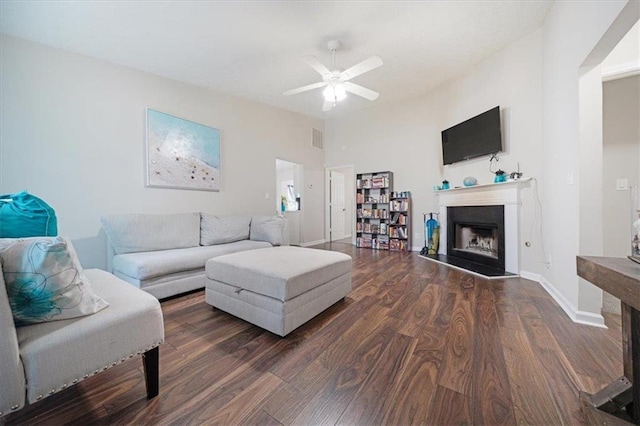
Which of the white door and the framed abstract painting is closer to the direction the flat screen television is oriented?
the framed abstract painting

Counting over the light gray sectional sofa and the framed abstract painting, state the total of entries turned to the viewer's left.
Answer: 0

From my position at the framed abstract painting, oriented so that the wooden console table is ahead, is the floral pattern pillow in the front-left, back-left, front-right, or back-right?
front-right

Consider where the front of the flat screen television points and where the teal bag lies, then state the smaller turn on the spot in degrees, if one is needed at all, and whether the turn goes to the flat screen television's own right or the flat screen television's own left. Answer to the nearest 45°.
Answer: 0° — it already faces it

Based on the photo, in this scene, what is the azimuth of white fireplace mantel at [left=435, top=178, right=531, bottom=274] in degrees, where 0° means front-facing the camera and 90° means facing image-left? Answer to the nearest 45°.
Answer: approximately 45°

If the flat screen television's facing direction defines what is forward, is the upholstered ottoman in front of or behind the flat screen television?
in front

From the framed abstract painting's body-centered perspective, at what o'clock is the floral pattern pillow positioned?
The floral pattern pillow is roughly at 2 o'clock from the framed abstract painting.

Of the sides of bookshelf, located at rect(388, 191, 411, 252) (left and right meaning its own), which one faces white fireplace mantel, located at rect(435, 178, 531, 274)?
left

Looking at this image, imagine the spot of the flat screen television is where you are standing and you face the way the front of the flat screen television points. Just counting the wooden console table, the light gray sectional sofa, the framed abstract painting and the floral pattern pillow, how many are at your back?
0

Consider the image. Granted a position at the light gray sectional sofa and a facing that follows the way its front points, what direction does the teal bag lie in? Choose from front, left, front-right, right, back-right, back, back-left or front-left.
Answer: right

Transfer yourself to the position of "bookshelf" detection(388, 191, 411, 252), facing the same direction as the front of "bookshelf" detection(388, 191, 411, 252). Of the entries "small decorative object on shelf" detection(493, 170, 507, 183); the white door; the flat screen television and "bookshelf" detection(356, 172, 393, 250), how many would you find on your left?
2

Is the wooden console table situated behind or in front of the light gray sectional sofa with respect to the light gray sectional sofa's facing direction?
in front

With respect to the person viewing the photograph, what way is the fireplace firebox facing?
facing the viewer and to the left of the viewer
